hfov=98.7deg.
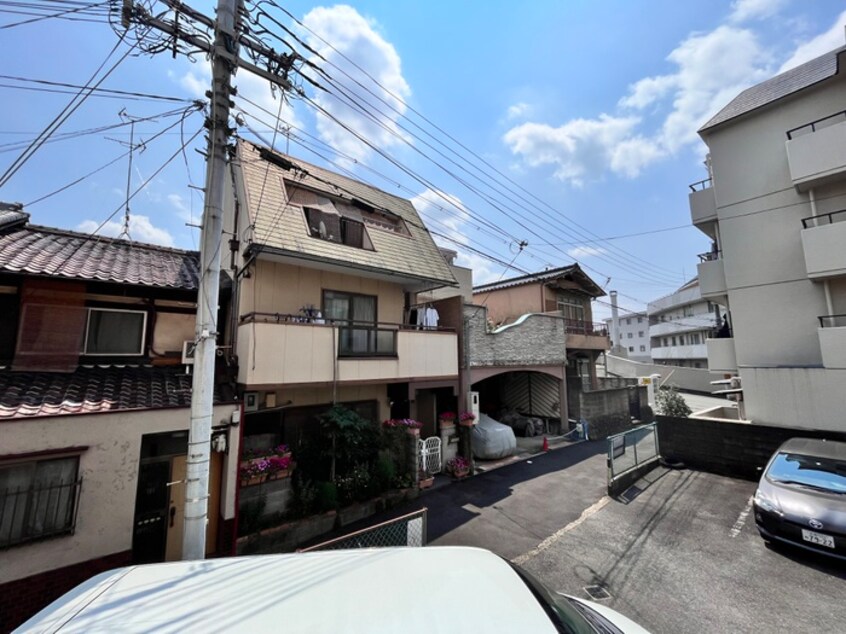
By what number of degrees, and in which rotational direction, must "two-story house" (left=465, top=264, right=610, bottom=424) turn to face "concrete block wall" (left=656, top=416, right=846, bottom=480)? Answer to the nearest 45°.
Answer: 0° — it already faces it

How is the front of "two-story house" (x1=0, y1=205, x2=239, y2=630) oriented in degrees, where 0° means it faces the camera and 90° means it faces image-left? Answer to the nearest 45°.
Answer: approximately 315°

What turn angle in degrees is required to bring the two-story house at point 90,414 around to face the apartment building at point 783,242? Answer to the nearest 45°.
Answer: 0° — it already faces it

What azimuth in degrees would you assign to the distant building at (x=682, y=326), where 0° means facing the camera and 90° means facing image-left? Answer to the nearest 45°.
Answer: approximately 45°

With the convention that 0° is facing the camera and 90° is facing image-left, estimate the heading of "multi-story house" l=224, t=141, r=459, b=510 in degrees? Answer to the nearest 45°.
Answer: approximately 315°

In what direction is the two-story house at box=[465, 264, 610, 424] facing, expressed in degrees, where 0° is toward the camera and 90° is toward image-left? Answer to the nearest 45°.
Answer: approximately 315°
